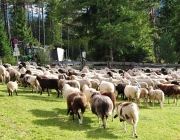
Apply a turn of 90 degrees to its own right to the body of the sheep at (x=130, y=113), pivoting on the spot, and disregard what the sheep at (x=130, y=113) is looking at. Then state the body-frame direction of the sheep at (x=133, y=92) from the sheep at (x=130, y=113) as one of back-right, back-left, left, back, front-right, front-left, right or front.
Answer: front-left

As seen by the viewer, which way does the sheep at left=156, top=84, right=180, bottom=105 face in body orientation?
to the viewer's left

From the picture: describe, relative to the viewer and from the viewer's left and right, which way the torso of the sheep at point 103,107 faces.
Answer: facing away from the viewer and to the left of the viewer

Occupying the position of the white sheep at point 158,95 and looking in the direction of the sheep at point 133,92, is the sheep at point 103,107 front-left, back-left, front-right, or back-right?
front-left

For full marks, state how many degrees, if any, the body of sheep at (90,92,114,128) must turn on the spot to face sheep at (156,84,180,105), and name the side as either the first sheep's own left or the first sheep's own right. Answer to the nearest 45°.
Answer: approximately 90° to the first sheep's own right

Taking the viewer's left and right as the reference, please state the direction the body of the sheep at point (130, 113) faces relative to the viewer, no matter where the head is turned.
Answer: facing away from the viewer and to the left of the viewer

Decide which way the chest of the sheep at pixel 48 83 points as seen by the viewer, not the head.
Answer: to the viewer's left

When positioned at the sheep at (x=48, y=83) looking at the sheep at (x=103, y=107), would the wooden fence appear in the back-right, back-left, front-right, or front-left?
back-left

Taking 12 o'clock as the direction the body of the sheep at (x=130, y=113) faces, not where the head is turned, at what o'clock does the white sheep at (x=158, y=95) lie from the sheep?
The white sheep is roughly at 2 o'clock from the sheep.

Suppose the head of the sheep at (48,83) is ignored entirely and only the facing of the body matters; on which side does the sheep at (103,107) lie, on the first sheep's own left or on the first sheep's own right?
on the first sheep's own left

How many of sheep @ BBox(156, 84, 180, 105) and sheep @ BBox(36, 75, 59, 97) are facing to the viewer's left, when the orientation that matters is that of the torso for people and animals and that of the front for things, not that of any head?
2

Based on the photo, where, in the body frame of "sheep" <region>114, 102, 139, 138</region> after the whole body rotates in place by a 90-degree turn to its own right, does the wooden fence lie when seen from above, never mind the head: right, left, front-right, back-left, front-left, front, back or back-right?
front-left
